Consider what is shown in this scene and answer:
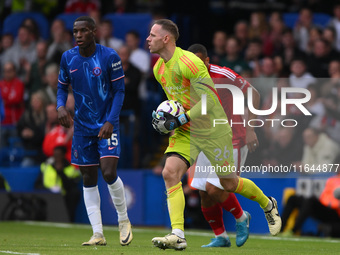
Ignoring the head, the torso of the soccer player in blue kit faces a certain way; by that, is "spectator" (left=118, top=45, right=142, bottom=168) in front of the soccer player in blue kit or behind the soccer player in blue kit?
behind

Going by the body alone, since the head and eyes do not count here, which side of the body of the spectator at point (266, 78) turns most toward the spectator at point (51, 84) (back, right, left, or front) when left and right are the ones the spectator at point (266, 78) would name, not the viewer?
right

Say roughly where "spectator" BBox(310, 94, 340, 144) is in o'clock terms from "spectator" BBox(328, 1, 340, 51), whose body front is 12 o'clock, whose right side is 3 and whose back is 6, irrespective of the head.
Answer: "spectator" BBox(310, 94, 340, 144) is roughly at 12 o'clock from "spectator" BBox(328, 1, 340, 51).

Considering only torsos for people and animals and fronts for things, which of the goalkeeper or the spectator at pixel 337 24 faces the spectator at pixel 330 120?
the spectator at pixel 337 24

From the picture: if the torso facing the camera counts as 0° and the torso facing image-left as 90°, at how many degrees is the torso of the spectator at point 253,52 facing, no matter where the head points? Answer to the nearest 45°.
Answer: approximately 0°

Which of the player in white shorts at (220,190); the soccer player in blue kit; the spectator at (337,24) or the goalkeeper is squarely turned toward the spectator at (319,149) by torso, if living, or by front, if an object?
the spectator at (337,24)

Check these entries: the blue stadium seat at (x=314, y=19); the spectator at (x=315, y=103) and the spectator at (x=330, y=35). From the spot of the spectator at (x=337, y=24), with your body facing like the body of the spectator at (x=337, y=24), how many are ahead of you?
2

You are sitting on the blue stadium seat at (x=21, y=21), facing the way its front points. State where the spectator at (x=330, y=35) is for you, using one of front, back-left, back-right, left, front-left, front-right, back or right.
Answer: front-left

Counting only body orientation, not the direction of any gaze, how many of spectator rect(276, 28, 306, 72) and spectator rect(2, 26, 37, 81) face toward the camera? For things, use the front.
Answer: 2

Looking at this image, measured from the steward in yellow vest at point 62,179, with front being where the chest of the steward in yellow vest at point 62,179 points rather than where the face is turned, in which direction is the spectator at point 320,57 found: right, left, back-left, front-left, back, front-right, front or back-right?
left
